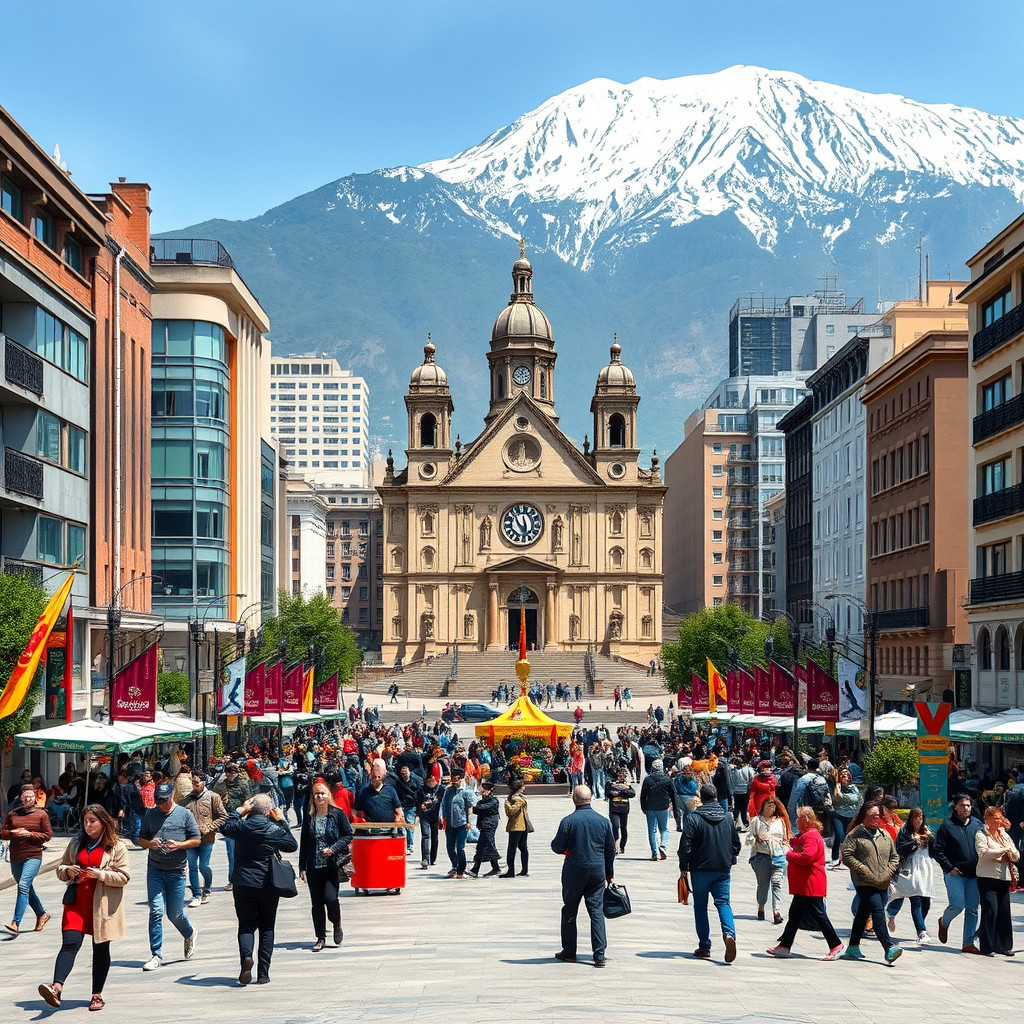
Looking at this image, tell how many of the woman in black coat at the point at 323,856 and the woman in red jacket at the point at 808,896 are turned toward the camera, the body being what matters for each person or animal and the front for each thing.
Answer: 1

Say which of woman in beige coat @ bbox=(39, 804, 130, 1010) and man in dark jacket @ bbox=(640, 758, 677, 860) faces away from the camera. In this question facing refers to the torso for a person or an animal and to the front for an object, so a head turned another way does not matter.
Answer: the man in dark jacket

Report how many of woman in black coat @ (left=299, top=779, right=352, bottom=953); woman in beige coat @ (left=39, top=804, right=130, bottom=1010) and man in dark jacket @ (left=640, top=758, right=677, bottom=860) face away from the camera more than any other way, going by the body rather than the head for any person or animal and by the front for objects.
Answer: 1

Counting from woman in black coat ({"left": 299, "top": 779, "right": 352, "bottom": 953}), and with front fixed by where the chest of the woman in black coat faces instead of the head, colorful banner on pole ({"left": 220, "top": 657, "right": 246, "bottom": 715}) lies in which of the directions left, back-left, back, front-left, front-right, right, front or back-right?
back

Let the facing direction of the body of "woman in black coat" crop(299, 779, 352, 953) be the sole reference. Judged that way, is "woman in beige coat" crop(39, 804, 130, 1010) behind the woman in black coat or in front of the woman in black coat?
in front

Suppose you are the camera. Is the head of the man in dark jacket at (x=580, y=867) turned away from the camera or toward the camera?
away from the camera

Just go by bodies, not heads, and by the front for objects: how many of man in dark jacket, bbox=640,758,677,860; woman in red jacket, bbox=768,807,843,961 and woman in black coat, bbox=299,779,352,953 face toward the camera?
1

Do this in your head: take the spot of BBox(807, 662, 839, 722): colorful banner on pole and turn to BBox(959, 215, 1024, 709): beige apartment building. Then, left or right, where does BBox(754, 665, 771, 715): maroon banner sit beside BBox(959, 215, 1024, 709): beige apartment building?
left

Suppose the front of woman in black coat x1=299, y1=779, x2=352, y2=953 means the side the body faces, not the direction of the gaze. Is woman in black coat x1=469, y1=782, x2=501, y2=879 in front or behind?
behind

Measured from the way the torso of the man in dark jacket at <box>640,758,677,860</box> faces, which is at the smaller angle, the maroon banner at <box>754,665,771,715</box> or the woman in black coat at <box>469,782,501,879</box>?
the maroon banner
